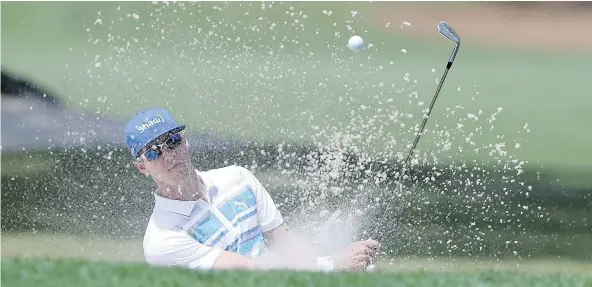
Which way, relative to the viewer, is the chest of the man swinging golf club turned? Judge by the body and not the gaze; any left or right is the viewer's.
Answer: facing the viewer and to the right of the viewer

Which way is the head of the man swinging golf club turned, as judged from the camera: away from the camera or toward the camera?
toward the camera
